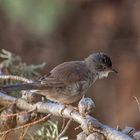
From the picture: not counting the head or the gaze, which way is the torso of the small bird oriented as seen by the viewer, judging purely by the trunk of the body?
to the viewer's right
